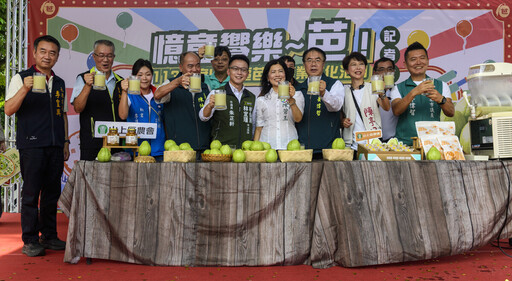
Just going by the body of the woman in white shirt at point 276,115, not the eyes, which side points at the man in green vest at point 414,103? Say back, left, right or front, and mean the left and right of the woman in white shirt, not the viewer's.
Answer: left

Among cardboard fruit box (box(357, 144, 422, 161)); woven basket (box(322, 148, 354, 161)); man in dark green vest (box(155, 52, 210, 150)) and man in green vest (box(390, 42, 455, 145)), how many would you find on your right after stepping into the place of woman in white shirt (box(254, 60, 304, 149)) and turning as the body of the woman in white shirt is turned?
1

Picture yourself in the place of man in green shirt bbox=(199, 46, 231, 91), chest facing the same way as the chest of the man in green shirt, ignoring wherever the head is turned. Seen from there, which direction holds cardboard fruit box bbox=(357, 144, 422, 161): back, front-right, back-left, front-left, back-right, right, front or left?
front-left

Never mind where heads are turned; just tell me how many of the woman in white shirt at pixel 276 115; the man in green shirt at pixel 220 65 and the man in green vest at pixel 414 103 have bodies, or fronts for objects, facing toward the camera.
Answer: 3

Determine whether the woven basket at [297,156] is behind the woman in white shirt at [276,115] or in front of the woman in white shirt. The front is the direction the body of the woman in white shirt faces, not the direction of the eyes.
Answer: in front

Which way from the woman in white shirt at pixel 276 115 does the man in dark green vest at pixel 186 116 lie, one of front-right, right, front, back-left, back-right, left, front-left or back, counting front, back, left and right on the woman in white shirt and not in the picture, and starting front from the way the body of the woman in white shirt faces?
right

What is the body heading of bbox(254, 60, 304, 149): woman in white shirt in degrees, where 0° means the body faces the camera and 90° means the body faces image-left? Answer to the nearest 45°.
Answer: approximately 0°

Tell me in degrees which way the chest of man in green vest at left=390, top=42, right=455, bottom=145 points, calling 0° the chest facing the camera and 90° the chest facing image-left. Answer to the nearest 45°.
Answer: approximately 0°

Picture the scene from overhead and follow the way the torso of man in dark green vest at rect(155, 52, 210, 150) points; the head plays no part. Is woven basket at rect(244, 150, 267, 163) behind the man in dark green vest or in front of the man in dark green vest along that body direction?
in front

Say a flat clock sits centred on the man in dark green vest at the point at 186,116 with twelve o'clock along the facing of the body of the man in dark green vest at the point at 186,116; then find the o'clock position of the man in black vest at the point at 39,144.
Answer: the man in black vest at the point at 39,144 is roughly at 4 o'clock from the man in dark green vest at the point at 186,116.
